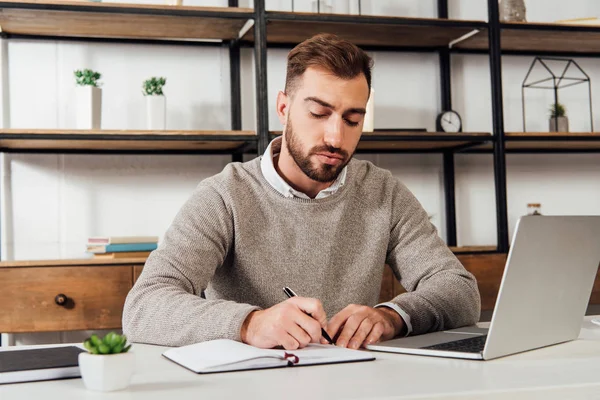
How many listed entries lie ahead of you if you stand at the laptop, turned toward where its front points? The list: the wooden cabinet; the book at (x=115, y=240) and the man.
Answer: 3

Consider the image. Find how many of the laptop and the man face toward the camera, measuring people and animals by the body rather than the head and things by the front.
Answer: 1

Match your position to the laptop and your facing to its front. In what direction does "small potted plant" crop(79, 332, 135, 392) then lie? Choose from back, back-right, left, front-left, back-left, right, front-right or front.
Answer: left

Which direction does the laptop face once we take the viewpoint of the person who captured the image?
facing away from the viewer and to the left of the viewer

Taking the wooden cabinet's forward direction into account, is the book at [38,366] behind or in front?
in front

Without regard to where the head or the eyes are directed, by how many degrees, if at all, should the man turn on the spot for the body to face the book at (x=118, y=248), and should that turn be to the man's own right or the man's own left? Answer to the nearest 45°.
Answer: approximately 135° to the man's own right

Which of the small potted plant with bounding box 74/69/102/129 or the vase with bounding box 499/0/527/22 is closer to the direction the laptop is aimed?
the small potted plant

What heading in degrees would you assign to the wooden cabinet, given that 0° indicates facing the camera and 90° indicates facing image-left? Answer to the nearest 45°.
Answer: approximately 0°

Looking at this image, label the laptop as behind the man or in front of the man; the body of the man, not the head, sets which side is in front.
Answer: in front

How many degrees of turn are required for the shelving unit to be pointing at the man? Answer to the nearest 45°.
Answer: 0° — it already faces them
